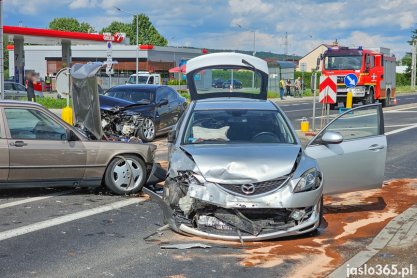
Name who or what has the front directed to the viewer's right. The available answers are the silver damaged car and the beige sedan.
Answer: the beige sedan

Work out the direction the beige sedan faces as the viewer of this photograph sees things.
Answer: facing to the right of the viewer

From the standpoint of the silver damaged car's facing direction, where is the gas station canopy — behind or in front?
behind

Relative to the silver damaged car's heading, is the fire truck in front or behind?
behind

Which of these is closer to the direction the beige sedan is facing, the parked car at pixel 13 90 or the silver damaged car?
the silver damaged car

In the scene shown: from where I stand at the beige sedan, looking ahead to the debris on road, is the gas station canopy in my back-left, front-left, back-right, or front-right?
back-left

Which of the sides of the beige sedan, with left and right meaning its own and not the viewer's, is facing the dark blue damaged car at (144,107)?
left

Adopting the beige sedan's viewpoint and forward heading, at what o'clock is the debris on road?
The debris on road is roughly at 2 o'clock from the beige sedan.

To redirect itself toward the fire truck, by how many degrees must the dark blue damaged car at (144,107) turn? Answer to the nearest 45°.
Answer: approximately 180°

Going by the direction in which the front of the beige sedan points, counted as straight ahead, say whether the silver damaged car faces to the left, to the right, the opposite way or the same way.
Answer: to the right

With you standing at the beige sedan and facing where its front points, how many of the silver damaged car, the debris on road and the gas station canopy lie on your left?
1
